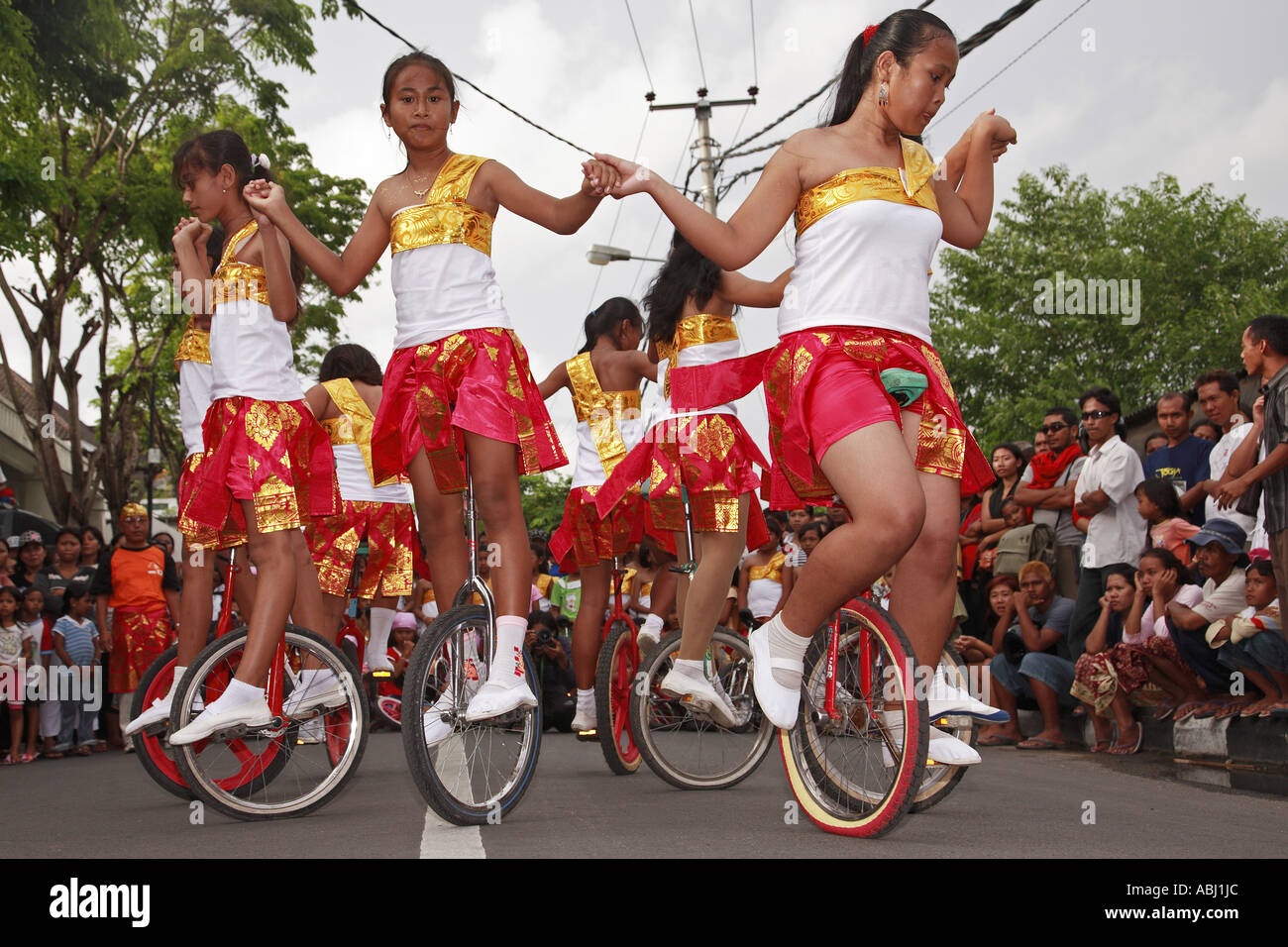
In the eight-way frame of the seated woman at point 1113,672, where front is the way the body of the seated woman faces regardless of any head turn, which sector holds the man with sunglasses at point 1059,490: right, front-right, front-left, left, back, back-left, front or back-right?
back-right

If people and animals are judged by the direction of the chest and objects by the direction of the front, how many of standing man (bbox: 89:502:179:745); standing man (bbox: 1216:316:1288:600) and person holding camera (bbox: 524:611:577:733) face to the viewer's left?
1

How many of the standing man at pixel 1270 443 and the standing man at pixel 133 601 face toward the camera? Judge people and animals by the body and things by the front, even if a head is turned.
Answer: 1

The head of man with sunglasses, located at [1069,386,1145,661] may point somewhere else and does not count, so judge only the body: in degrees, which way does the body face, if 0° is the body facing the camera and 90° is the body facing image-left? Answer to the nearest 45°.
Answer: approximately 45°

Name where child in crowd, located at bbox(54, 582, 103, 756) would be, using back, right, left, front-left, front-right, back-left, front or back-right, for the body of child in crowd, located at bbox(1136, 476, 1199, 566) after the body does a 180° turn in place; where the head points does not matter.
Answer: back-left

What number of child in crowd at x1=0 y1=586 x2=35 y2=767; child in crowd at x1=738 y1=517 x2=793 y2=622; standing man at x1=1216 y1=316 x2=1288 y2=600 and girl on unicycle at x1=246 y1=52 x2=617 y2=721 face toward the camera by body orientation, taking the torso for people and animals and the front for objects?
3

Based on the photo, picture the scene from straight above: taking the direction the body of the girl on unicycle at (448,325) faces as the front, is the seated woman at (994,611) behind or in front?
behind

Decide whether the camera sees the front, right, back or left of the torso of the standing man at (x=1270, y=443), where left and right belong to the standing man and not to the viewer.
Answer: left
